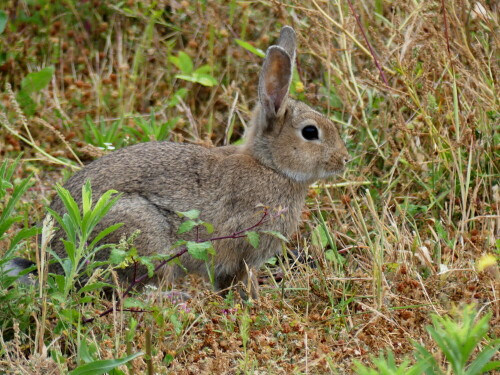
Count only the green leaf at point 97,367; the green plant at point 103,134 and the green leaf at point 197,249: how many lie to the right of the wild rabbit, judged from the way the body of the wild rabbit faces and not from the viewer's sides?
2

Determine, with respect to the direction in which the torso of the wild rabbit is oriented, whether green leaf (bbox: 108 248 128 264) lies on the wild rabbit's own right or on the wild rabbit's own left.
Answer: on the wild rabbit's own right

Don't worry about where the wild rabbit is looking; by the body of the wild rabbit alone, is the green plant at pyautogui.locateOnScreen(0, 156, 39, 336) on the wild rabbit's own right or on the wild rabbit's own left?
on the wild rabbit's own right

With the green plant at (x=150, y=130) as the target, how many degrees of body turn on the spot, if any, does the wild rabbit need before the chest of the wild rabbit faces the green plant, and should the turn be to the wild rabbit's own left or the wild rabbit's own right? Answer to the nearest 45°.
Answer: approximately 135° to the wild rabbit's own left

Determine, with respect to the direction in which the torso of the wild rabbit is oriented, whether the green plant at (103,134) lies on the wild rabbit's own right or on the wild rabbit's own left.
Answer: on the wild rabbit's own left

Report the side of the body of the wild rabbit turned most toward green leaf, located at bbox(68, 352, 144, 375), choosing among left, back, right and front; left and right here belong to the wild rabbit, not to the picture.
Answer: right

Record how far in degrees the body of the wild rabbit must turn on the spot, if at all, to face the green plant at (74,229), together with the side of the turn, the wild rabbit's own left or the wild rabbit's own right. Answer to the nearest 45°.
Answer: approximately 135° to the wild rabbit's own right

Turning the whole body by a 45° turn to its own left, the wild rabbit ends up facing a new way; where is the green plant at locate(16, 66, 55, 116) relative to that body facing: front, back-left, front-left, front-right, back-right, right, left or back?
left

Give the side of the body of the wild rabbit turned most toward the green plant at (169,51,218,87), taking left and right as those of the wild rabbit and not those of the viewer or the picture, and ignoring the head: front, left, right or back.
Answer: left

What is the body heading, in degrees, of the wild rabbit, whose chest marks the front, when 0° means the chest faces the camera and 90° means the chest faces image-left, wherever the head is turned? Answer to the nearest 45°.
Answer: approximately 270°
